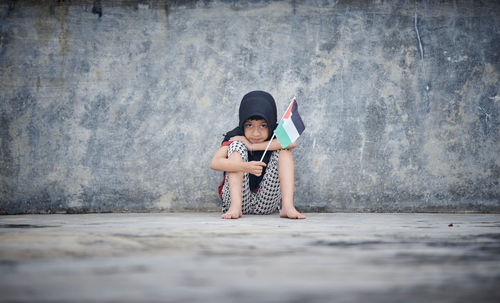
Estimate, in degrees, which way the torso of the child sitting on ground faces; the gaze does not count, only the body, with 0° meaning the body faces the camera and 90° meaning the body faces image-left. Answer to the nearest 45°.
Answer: approximately 0°
